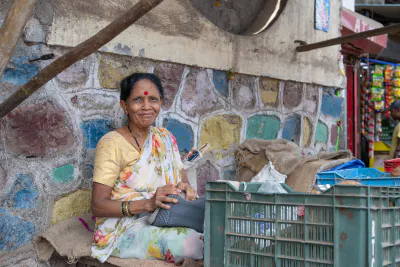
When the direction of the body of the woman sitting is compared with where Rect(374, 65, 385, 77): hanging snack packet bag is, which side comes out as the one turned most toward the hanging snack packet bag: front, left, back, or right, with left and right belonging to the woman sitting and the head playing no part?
left

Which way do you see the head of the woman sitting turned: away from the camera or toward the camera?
toward the camera

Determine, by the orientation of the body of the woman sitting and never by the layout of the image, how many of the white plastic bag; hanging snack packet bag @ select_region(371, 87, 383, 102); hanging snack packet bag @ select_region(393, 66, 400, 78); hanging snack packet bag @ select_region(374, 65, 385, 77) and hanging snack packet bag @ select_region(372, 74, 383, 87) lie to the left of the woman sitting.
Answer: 5

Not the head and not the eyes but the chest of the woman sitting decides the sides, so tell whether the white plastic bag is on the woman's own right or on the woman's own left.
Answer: on the woman's own left

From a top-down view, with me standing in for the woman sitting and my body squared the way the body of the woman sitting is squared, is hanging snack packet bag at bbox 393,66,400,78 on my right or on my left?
on my left

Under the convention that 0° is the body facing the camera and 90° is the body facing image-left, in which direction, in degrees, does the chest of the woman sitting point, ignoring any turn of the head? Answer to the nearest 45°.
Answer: approximately 315°

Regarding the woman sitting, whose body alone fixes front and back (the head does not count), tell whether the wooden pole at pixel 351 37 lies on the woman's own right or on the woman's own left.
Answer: on the woman's own left

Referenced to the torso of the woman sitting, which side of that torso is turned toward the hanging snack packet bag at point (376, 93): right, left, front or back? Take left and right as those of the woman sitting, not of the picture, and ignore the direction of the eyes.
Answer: left

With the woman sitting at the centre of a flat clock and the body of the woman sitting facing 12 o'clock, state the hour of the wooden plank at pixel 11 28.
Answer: The wooden plank is roughly at 3 o'clock from the woman sitting.

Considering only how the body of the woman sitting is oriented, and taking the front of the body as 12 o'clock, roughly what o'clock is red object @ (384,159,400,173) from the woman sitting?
The red object is roughly at 10 o'clock from the woman sitting.
